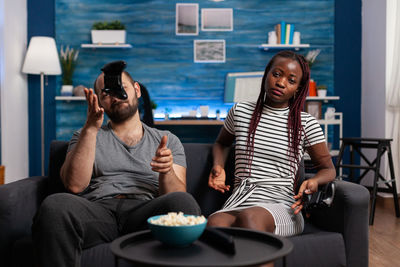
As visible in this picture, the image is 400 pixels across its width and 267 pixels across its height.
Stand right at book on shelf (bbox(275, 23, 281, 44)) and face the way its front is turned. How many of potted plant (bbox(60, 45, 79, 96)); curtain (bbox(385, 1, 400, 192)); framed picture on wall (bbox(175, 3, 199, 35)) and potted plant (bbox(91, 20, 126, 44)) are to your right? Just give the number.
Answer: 3

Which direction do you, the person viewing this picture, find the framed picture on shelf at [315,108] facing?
facing the viewer

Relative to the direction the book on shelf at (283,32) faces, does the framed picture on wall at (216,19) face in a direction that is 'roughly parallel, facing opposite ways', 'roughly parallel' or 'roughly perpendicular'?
roughly parallel

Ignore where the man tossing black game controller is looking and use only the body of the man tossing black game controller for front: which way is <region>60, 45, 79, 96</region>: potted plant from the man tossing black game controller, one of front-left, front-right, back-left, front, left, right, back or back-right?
back

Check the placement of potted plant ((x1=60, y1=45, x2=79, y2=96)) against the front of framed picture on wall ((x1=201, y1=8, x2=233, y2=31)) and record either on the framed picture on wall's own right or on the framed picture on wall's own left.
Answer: on the framed picture on wall's own right

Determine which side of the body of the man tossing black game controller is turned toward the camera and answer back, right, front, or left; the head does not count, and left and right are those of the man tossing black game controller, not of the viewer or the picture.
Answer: front

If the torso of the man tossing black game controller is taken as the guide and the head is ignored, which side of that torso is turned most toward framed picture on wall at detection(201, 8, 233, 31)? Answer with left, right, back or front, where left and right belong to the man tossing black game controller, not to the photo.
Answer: back

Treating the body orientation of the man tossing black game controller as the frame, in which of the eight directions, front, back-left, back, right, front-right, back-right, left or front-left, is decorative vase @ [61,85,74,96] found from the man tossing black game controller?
back

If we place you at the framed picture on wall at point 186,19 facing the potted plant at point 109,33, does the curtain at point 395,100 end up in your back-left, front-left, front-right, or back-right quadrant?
back-left

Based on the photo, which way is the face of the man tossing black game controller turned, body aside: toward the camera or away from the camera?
toward the camera

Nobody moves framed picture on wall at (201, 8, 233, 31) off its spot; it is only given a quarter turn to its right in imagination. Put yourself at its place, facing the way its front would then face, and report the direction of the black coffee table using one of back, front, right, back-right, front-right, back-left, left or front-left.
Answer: left

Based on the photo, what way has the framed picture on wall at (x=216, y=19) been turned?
toward the camera

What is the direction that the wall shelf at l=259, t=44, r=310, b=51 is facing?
toward the camera
